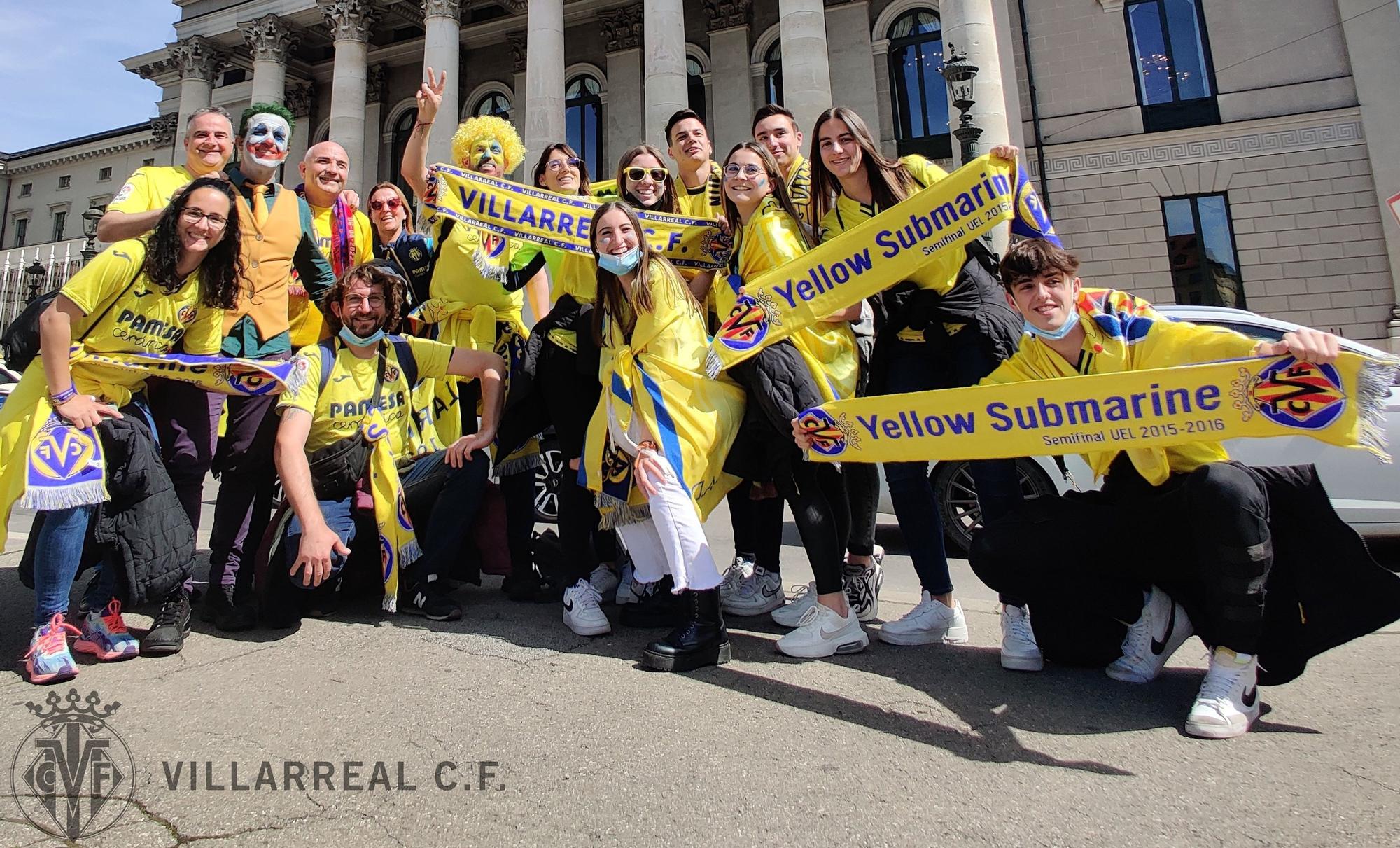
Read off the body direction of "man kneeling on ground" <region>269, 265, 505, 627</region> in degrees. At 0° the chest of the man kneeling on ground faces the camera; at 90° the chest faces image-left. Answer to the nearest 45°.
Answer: approximately 0°

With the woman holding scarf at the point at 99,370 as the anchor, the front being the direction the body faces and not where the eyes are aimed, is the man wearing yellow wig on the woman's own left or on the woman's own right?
on the woman's own left

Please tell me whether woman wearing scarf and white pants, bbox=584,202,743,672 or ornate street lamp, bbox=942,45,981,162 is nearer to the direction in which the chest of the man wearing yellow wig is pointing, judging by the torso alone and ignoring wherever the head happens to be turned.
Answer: the woman wearing scarf and white pants

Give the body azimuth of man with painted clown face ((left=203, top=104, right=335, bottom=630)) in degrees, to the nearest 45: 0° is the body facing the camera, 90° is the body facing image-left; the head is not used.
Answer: approximately 0°

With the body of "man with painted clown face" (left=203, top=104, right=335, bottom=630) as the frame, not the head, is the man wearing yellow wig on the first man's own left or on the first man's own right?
on the first man's own left

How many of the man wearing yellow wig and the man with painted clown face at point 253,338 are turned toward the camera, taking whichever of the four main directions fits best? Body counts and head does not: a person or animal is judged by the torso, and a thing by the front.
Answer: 2

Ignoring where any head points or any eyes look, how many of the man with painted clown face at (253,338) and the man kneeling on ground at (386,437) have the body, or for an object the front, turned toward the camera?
2
